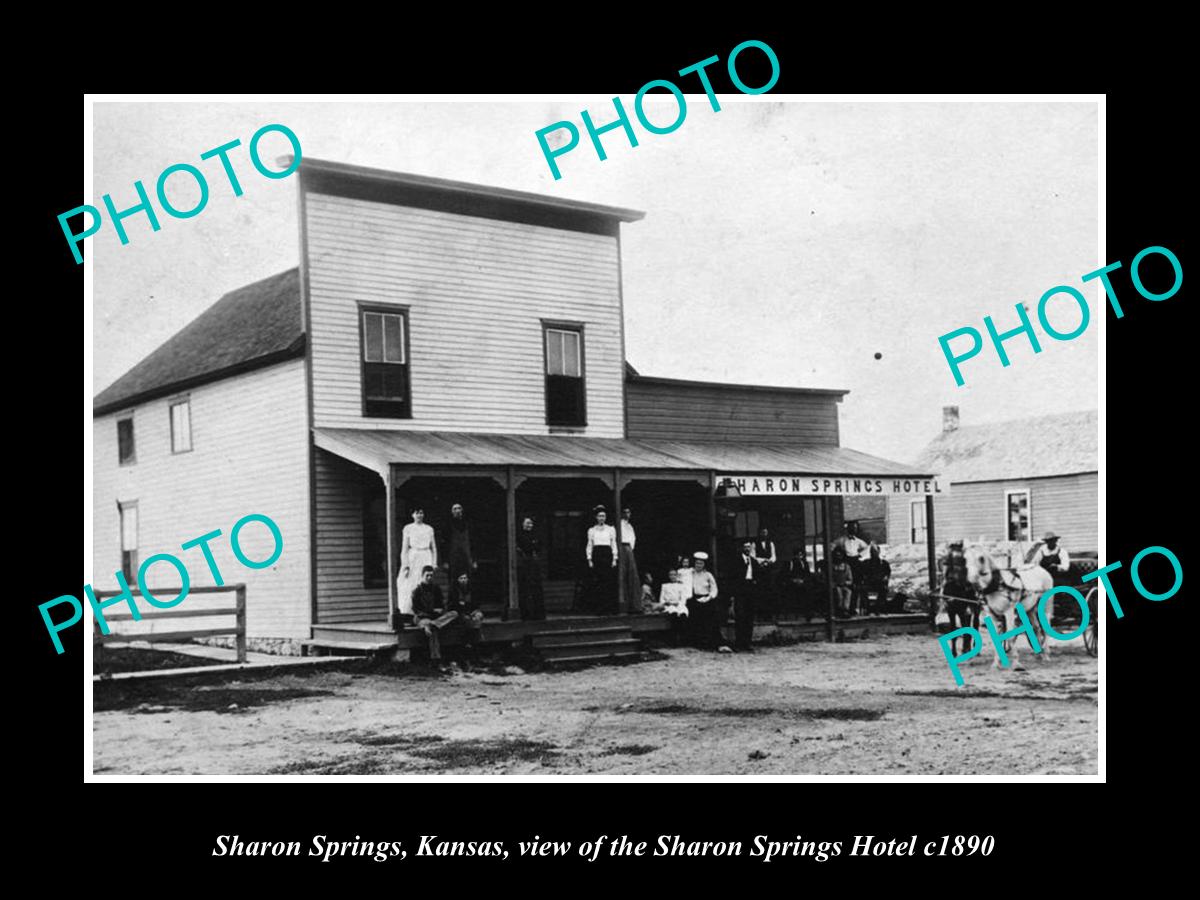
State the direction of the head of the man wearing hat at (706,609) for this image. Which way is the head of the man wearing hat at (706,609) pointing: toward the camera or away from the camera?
toward the camera

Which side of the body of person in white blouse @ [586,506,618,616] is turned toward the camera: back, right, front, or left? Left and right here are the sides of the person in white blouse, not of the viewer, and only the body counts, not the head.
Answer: front

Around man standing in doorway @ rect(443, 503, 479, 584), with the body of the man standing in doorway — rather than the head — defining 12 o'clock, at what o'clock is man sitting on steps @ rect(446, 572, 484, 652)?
The man sitting on steps is roughly at 12 o'clock from the man standing in doorway.

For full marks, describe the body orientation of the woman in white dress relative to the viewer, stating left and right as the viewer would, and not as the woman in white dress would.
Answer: facing the viewer

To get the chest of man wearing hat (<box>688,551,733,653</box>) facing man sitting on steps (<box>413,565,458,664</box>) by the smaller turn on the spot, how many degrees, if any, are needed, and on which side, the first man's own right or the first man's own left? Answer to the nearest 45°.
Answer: approximately 45° to the first man's own right

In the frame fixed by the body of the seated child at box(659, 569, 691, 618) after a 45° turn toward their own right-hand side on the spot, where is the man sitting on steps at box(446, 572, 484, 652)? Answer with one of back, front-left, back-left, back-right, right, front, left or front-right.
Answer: front

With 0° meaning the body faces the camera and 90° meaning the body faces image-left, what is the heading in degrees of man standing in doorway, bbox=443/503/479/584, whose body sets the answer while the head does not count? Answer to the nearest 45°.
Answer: approximately 0°

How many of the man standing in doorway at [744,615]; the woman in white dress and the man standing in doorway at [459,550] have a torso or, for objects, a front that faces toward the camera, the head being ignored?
3

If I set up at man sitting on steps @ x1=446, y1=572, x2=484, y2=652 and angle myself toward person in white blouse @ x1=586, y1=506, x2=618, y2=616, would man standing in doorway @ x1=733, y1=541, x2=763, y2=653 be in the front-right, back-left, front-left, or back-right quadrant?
front-right

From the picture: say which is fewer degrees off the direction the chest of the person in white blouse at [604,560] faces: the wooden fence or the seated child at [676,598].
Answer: the wooden fence
